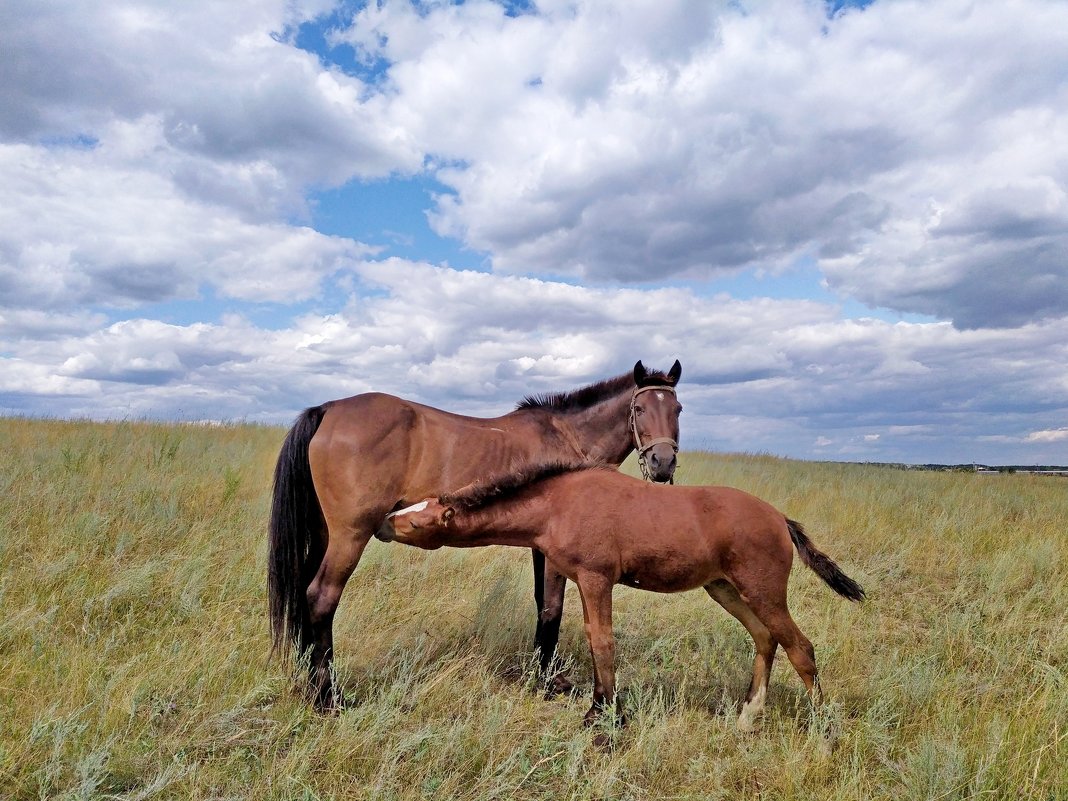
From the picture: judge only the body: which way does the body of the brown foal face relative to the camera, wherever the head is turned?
to the viewer's left

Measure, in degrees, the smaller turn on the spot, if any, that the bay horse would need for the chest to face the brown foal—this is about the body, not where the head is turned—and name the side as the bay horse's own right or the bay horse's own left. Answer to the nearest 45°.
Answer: approximately 45° to the bay horse's own right

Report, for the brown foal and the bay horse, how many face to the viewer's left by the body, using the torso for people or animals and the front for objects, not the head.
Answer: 1

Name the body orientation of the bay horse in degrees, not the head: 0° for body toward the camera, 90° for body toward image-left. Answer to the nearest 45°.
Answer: approximately 270°

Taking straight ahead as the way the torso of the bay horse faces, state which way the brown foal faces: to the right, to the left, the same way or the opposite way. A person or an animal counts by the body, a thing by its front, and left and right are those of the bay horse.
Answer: the opposite way
